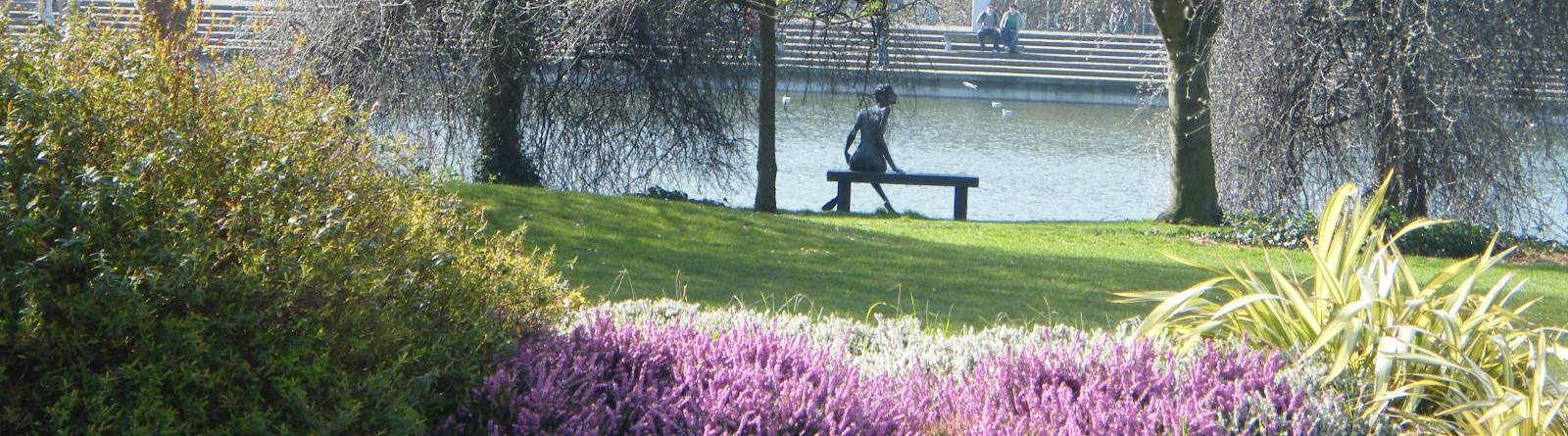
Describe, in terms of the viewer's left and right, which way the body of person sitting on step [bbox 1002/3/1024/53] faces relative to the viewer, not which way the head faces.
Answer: facing the viewer

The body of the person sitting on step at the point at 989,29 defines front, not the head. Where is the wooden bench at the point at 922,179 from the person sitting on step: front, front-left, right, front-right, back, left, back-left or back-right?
front

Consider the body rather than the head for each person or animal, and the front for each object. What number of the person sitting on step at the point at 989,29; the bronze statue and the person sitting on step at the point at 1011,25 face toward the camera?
2

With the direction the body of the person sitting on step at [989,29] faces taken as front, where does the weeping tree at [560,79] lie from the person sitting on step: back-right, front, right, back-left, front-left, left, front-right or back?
front

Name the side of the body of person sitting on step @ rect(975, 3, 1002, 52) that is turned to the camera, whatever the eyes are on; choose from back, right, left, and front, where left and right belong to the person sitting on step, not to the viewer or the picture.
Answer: front

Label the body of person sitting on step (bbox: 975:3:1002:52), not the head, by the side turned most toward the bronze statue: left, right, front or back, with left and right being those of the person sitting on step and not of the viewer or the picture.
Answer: front

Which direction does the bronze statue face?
away from the camera

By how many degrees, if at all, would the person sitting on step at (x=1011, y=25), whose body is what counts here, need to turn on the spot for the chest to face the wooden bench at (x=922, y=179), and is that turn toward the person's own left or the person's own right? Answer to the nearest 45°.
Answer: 0° — they already face it

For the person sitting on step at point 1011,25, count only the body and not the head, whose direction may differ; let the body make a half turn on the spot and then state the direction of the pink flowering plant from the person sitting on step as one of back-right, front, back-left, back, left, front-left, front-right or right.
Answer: back

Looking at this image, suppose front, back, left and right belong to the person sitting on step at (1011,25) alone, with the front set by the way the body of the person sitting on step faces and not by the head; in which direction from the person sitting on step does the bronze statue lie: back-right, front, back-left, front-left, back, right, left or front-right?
front

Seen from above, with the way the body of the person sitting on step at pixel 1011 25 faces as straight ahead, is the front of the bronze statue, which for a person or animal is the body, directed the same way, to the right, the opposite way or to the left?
the opposite way

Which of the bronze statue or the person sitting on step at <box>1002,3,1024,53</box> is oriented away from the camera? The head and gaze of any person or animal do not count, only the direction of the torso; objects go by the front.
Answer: the bronze statue

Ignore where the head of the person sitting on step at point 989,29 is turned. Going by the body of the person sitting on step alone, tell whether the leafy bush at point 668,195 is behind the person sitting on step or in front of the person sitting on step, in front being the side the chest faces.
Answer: in front

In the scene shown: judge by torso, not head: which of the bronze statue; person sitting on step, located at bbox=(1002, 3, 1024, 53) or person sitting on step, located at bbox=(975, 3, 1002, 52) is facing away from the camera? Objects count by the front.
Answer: the bronze statue

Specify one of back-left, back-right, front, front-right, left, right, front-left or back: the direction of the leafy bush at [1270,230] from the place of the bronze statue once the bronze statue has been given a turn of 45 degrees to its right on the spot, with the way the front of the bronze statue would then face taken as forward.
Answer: right

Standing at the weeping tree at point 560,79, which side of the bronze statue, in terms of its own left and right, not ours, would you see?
left

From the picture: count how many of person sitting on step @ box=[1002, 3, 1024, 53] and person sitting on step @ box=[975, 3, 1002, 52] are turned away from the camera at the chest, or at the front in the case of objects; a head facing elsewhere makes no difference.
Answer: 0

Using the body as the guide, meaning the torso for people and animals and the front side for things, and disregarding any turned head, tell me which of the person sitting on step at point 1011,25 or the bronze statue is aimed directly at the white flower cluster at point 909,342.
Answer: the person sitting on step

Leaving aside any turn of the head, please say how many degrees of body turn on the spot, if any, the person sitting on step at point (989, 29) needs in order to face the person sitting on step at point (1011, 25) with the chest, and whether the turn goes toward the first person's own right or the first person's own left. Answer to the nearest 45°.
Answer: approximately 45° to the first person's own left

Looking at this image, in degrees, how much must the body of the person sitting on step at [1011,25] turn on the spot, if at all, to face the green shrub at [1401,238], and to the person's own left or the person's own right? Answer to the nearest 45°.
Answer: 0° — they already face it
